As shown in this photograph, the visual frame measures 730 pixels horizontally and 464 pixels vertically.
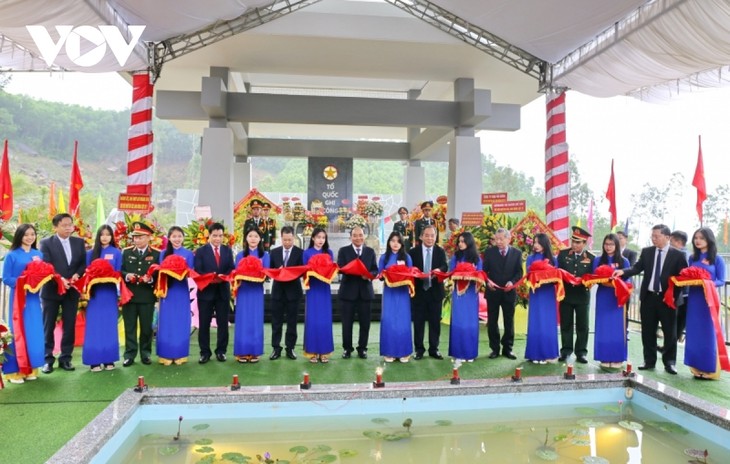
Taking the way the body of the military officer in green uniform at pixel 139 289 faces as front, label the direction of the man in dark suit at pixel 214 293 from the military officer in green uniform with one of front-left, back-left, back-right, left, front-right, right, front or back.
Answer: left

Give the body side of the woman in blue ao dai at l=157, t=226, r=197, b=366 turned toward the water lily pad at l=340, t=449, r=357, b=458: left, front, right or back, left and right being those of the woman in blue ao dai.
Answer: front

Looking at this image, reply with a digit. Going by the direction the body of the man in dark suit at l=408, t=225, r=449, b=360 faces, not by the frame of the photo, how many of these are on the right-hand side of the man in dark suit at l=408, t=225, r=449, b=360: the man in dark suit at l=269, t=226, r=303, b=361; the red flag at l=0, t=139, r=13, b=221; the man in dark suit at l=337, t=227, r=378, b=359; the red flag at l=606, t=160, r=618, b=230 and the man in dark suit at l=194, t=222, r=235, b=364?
4

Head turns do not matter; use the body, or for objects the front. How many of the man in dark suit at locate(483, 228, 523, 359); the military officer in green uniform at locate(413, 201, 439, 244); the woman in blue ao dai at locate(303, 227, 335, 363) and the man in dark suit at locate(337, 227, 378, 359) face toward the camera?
4

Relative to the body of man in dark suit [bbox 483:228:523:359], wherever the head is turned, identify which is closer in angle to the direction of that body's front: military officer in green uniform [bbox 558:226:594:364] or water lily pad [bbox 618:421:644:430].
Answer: the water lily pad

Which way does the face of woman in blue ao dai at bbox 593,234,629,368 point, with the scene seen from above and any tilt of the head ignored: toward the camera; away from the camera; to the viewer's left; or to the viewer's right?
toward the camera

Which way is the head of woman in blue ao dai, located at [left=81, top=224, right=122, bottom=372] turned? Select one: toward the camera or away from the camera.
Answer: toward the camera

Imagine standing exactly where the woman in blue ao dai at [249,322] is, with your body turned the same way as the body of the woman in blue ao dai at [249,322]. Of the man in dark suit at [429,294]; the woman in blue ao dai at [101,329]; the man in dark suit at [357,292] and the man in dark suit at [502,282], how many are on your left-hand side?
3

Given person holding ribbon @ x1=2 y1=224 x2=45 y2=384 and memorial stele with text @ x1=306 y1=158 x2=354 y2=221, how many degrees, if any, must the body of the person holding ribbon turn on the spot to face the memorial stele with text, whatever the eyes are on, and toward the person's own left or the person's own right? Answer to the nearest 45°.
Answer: approximately 90° to the person's own left

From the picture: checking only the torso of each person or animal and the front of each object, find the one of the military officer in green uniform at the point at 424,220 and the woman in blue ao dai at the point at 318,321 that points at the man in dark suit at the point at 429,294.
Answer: the military officer in green uniform

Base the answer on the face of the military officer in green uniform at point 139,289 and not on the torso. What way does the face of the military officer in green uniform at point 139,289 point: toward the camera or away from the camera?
toward the camera

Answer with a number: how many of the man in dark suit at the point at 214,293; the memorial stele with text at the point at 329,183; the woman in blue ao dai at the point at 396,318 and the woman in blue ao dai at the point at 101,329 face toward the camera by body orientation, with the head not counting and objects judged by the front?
4

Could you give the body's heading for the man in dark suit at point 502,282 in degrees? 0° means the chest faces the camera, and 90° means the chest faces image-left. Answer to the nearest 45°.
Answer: approximately 0°

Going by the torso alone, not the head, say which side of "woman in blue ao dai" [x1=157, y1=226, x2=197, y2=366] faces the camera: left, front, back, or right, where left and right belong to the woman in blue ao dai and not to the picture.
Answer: front

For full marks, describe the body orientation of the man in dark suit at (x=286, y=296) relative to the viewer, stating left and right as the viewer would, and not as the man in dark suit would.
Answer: facing the viewer

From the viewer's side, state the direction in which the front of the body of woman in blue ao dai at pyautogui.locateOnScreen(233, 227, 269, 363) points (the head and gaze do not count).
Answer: toward the camera

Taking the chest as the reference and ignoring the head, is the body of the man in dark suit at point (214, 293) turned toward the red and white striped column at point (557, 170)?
no

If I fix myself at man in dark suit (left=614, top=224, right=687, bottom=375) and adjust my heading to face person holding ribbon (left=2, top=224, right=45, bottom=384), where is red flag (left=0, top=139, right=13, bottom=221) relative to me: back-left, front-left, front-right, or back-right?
front-right

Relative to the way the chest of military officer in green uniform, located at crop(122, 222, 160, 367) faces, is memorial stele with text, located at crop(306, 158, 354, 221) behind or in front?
behind

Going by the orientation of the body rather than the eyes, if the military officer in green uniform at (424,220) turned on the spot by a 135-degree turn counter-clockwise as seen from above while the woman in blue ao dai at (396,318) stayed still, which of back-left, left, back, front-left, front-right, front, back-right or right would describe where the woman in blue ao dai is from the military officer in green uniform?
back-right
